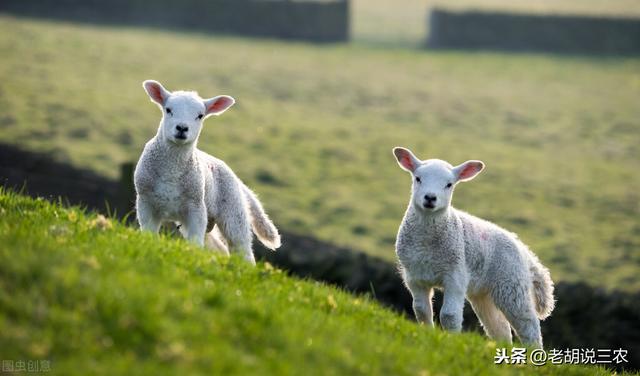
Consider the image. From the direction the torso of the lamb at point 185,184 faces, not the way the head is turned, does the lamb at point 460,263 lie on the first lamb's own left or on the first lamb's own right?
on the first lamb's own left

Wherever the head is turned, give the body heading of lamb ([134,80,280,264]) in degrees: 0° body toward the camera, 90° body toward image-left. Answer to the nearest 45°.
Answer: approximately 45°

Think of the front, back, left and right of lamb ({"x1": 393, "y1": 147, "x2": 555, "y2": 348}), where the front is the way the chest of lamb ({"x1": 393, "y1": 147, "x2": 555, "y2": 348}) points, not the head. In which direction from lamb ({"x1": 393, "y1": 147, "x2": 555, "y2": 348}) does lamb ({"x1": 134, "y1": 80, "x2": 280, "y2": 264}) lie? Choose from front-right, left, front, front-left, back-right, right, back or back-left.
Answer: front-right

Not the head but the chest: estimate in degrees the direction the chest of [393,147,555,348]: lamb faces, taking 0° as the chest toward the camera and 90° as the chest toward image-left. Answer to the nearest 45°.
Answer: approximately 45°
